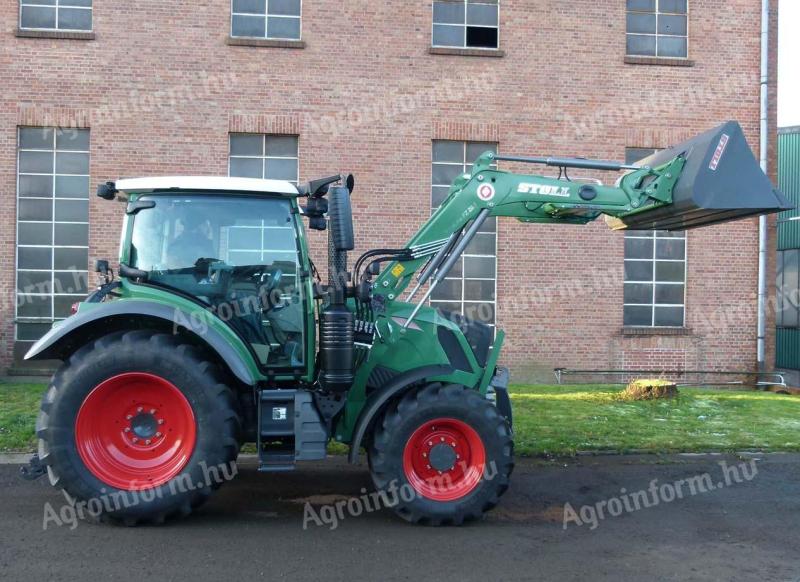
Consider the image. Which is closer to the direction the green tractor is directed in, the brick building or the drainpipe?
the drainpipe

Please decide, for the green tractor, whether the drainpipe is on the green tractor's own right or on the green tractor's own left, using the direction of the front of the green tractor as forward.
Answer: on the green tractor's own left

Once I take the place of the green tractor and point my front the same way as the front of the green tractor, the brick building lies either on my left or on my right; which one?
on my left

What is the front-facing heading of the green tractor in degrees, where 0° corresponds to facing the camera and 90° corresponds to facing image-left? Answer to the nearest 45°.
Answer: approximately 270°
